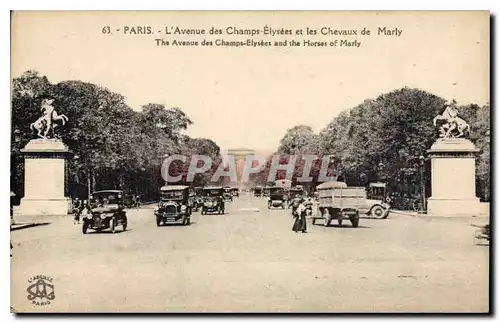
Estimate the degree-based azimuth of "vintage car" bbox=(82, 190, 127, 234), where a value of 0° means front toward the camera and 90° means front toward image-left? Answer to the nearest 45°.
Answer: approximately 45°

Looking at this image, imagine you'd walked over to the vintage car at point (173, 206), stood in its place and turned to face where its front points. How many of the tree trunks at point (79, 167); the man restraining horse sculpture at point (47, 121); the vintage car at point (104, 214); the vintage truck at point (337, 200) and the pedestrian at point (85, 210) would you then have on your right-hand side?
4

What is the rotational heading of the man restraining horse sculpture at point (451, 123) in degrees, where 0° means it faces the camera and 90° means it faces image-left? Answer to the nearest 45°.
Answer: approximately 90°

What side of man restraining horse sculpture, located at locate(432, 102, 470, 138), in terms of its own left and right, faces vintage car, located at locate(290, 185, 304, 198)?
front

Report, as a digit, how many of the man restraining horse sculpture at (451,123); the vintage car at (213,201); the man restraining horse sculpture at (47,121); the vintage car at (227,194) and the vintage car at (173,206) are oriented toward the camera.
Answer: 3

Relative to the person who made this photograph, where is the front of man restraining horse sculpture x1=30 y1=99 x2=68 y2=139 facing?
facing to the right of the viewer

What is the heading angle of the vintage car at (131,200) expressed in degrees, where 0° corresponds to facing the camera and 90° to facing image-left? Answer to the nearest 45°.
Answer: approximately 45°

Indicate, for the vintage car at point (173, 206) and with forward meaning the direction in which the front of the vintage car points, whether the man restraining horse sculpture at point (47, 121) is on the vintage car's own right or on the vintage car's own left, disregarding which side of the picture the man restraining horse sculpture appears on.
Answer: on the vintage car's own right

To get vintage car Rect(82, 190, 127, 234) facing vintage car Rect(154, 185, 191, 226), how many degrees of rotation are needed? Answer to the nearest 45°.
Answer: approximately 135° to its left

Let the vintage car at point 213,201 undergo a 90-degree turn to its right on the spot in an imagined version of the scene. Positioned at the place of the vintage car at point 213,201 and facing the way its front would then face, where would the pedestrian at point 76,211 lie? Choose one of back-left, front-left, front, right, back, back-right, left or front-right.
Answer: front
